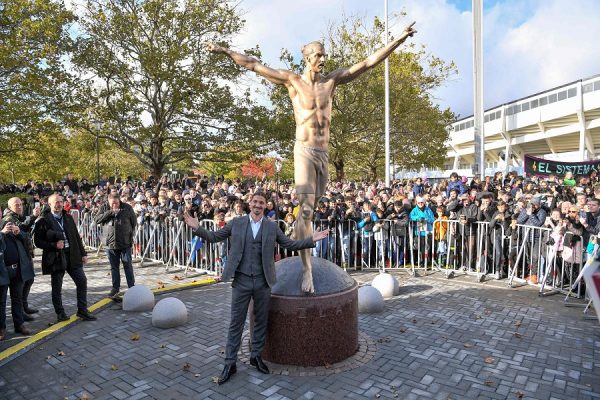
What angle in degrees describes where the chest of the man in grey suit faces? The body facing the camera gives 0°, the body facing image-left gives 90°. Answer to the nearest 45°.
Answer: approximately 0°

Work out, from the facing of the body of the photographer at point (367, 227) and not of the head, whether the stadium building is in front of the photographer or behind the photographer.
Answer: behind

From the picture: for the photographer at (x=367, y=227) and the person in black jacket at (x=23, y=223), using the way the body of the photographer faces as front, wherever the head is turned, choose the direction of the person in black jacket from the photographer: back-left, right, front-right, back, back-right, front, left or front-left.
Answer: front-right

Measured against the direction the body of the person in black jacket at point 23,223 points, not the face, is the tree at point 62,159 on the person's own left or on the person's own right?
on the person's own left

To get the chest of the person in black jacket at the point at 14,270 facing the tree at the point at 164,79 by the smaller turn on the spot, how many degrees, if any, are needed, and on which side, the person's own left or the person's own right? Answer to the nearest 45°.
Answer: approximately 90° to the person's own left

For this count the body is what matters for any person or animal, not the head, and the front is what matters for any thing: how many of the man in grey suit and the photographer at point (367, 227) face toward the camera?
2

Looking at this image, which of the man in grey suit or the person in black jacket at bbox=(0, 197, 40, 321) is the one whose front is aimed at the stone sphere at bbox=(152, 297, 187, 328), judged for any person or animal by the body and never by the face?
the person in black jacket

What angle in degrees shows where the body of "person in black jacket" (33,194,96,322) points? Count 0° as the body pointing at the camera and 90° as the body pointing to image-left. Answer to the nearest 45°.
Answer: approximately 315°

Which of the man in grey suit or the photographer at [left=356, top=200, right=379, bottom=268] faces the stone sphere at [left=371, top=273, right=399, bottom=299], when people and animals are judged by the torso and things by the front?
the photographer

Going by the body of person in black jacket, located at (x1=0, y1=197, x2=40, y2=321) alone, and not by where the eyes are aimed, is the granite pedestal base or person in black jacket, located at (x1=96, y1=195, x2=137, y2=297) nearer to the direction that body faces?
the granite pedestal base
